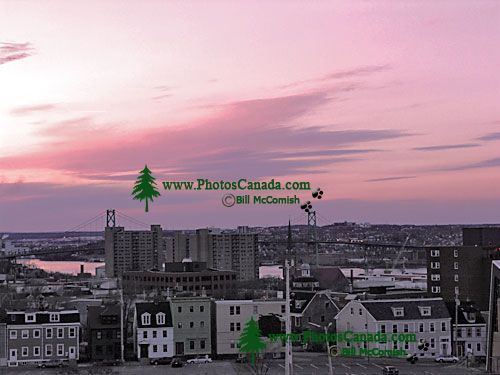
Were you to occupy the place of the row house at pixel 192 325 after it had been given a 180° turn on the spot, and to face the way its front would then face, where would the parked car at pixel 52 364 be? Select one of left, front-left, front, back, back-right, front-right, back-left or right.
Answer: left

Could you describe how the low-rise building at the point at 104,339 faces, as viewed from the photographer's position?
facing the viewer

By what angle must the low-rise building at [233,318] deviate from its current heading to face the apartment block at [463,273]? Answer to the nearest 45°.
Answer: approximately 135° to its left

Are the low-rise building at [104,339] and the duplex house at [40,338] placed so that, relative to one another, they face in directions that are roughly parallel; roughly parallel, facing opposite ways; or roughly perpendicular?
roughly parallel

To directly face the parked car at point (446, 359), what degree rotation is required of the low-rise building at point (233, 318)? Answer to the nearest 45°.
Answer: approximately 90° to its left

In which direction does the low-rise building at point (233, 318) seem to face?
toward the camera

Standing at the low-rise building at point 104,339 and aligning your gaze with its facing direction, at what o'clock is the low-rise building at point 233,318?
the low-rise building at point 233,318 is roughly at 9 o'clock from the low-rise building at point 104,339.

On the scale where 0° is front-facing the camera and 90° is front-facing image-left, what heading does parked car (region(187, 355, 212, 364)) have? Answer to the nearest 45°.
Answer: approximately 90°

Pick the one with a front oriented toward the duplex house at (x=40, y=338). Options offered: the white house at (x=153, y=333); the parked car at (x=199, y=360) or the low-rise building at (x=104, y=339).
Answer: the parked car

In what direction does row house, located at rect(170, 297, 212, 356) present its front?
toward the camera

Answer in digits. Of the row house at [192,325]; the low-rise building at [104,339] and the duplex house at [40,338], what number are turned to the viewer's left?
0

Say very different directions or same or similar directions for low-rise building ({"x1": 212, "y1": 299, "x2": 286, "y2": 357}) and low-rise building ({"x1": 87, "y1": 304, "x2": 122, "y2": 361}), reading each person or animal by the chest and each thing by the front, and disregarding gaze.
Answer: same or similar directions

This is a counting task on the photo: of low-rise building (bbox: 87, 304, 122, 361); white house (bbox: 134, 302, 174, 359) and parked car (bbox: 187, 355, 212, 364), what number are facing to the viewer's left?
1
